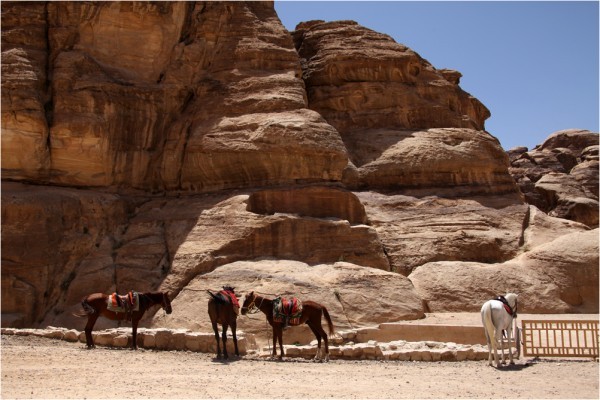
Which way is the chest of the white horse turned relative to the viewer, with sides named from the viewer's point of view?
facing away from the viewer and to the right of the viewer

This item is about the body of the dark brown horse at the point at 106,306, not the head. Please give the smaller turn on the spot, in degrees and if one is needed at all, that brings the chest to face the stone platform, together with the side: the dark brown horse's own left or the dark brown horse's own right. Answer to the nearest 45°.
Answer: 0° — it already faces it

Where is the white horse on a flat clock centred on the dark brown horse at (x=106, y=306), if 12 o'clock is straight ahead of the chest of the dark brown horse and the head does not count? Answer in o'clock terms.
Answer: The white horse is roughly at 1 o'clock from the dark brown horse.

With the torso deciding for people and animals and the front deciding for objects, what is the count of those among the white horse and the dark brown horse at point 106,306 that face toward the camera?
0

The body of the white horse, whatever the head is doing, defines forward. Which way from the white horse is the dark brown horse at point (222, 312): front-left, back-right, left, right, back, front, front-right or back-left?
back-left

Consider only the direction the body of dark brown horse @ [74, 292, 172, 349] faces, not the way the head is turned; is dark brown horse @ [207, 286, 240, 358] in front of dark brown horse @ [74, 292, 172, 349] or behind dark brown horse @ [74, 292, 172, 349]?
in front

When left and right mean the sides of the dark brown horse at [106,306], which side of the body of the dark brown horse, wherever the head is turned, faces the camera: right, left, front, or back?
right
